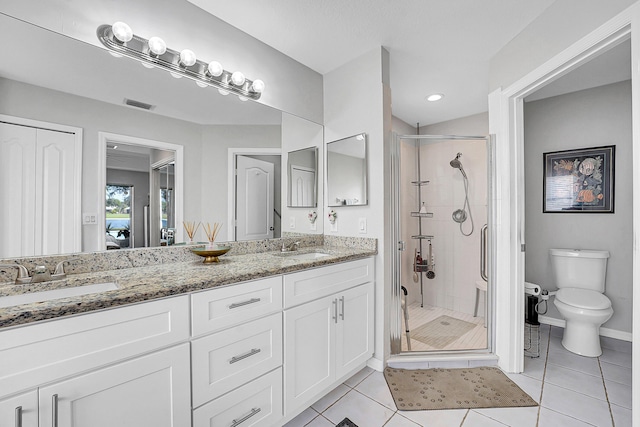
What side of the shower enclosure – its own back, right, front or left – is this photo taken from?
front

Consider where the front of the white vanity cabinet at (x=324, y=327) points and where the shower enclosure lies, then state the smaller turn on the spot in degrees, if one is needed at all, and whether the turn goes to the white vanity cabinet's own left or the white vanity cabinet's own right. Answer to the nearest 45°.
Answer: approximately 90° to the white vanity cabinet's own left

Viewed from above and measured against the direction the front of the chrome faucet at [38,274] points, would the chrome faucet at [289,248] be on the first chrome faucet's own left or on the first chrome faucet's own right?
on the first chrome faucet's own left

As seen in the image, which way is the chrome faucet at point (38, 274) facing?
toward the camera

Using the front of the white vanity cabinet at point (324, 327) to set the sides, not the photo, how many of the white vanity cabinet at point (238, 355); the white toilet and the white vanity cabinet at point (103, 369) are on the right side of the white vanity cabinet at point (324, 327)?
2

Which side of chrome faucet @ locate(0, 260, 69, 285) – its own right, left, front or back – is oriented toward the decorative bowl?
left

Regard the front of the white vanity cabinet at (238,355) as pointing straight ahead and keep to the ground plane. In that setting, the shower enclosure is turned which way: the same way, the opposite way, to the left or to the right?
to the right

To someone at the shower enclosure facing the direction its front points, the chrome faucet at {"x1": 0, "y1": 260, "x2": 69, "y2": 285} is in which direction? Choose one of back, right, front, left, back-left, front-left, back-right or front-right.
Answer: front-right

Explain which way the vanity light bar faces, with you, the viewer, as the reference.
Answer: facing the viewer and to the right of the viewer

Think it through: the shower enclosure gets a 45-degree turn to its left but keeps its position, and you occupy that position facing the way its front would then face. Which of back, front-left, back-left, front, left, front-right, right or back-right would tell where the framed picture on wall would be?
left

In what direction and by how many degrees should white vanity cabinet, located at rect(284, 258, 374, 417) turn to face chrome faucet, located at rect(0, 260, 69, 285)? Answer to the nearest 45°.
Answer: approximately 90° to its right

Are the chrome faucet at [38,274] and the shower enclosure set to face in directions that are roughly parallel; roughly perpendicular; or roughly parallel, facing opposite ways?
roughly perpendicular

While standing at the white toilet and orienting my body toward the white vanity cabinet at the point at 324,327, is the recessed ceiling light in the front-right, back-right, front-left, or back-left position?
front-right

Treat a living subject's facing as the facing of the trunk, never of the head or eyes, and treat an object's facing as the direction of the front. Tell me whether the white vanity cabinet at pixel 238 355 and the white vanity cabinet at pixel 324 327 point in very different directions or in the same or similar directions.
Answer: same or similar directions

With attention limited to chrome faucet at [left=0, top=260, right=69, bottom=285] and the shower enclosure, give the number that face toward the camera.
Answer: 2

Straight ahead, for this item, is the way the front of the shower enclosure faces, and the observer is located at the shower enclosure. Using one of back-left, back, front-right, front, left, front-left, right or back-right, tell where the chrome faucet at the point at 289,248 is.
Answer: front-right

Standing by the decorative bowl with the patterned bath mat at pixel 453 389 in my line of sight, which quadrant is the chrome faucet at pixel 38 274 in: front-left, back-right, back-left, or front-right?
back-right
